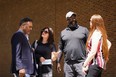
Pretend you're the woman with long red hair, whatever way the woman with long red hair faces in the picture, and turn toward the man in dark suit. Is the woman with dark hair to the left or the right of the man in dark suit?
right

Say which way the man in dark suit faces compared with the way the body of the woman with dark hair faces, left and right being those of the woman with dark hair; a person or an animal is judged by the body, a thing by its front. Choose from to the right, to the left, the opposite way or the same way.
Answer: to the left

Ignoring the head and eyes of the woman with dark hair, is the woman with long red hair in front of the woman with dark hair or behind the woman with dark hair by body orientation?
in front

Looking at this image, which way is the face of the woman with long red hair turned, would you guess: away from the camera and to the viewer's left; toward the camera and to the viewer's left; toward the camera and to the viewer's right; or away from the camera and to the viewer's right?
away from the camera and to the viewer's left

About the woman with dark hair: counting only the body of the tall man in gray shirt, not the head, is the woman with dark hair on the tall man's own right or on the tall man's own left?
on the tall man's own right

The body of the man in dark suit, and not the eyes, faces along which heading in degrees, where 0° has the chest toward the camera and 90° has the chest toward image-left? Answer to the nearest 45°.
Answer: approximately 270°

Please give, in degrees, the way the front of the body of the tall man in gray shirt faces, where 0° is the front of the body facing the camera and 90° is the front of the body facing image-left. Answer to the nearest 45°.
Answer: approximately 0°

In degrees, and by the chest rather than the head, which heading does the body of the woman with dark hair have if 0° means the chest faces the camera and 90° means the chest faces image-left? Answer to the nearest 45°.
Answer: approximately 0°

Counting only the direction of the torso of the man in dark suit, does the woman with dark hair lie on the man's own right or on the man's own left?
on the man's own left
